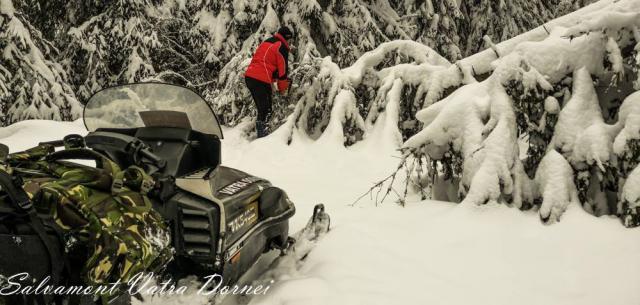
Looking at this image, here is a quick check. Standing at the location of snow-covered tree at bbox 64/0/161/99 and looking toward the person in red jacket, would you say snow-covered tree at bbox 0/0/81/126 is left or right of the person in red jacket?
right

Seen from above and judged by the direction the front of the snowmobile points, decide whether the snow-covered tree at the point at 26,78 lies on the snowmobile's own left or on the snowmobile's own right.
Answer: on the snowmobile's own left

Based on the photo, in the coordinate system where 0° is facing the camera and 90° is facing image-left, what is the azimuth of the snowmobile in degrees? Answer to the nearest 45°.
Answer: approximately 225°

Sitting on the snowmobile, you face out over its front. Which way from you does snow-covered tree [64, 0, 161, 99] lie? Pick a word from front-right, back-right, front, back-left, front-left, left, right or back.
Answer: front-left

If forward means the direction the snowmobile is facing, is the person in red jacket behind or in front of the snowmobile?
in front
